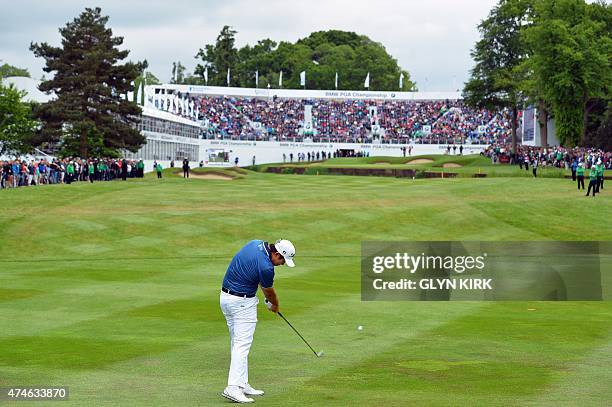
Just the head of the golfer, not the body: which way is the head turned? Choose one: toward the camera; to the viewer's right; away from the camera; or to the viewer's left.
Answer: to the viewer's right

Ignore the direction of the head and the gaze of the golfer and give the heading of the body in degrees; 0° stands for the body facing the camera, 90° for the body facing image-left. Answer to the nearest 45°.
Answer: approximately 270°
